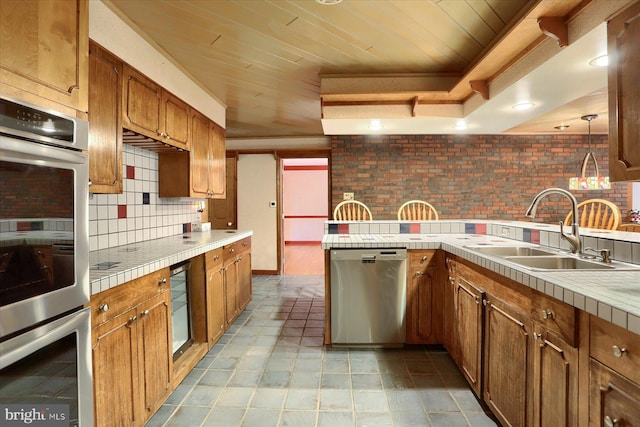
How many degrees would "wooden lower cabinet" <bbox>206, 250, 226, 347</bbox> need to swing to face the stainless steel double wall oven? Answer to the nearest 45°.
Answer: approximately 90° to its right

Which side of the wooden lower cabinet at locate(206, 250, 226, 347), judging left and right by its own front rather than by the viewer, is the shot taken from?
right

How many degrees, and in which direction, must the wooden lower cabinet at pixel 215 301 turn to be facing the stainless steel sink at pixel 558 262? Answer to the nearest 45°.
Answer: approximately 45° to its right

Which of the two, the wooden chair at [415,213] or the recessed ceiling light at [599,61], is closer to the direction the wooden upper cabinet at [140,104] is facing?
the recessed ceiling light

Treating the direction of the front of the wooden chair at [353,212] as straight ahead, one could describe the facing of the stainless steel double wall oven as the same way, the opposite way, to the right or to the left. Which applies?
to the left

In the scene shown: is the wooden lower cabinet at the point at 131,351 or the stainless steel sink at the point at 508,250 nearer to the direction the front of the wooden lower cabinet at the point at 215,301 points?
the stainless steel sink

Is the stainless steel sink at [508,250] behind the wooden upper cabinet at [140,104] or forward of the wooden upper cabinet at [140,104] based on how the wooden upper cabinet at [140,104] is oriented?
forward

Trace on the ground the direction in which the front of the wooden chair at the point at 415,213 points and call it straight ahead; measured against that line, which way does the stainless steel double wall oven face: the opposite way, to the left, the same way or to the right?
to the left

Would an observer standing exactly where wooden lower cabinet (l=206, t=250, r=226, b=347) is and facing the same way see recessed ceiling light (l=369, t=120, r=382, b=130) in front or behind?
in front
